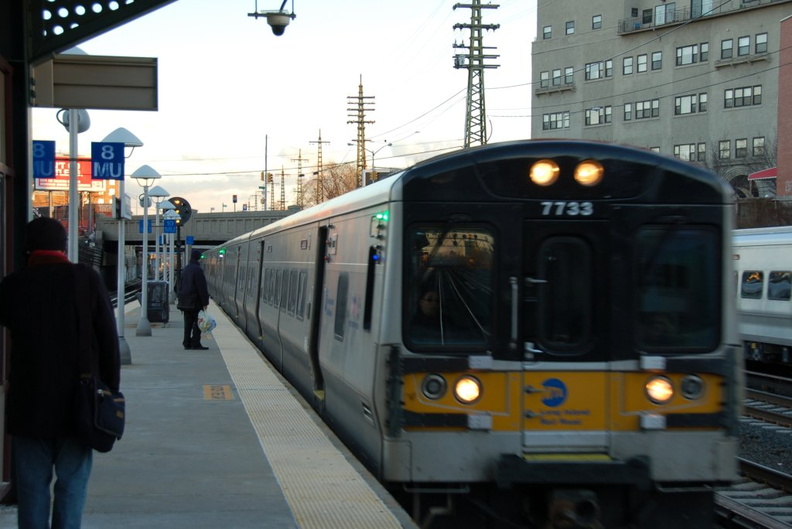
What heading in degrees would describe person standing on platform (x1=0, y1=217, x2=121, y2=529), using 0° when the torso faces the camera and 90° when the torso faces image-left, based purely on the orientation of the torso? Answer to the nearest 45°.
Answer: approximately 180°

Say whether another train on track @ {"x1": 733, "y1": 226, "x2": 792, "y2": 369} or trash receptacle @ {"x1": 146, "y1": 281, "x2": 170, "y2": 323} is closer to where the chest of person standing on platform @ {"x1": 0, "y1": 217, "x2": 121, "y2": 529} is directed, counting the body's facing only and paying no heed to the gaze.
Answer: the trash receptacle

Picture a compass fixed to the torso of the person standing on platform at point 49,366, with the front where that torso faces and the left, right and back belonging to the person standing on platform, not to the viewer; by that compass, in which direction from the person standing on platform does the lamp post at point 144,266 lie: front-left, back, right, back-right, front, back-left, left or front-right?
front

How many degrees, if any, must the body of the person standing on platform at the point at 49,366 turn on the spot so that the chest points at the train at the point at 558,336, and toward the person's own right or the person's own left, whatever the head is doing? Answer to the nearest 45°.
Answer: approximately 90° to the person's own right

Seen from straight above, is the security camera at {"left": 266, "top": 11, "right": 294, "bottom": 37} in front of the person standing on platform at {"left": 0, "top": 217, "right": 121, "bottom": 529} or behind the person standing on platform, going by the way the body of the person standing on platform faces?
in front

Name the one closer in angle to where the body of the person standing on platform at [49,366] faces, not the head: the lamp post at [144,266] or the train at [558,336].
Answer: the lamp post

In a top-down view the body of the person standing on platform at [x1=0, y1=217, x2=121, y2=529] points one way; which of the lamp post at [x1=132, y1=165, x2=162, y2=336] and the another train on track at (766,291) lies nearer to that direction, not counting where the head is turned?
the lamp post

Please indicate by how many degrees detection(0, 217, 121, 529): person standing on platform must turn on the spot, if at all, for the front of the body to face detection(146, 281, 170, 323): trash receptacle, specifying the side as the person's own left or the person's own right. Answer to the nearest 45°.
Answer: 0° — they already face it

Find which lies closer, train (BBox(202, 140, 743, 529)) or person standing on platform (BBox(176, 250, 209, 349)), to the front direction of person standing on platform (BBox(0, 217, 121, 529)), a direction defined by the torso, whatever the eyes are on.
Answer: the person standing on platform

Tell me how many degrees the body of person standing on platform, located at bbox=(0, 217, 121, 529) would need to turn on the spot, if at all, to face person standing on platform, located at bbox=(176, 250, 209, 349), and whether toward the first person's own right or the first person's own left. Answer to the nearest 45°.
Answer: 0° — they already face them

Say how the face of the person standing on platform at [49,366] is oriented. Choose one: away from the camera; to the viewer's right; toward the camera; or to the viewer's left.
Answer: away from the camera
